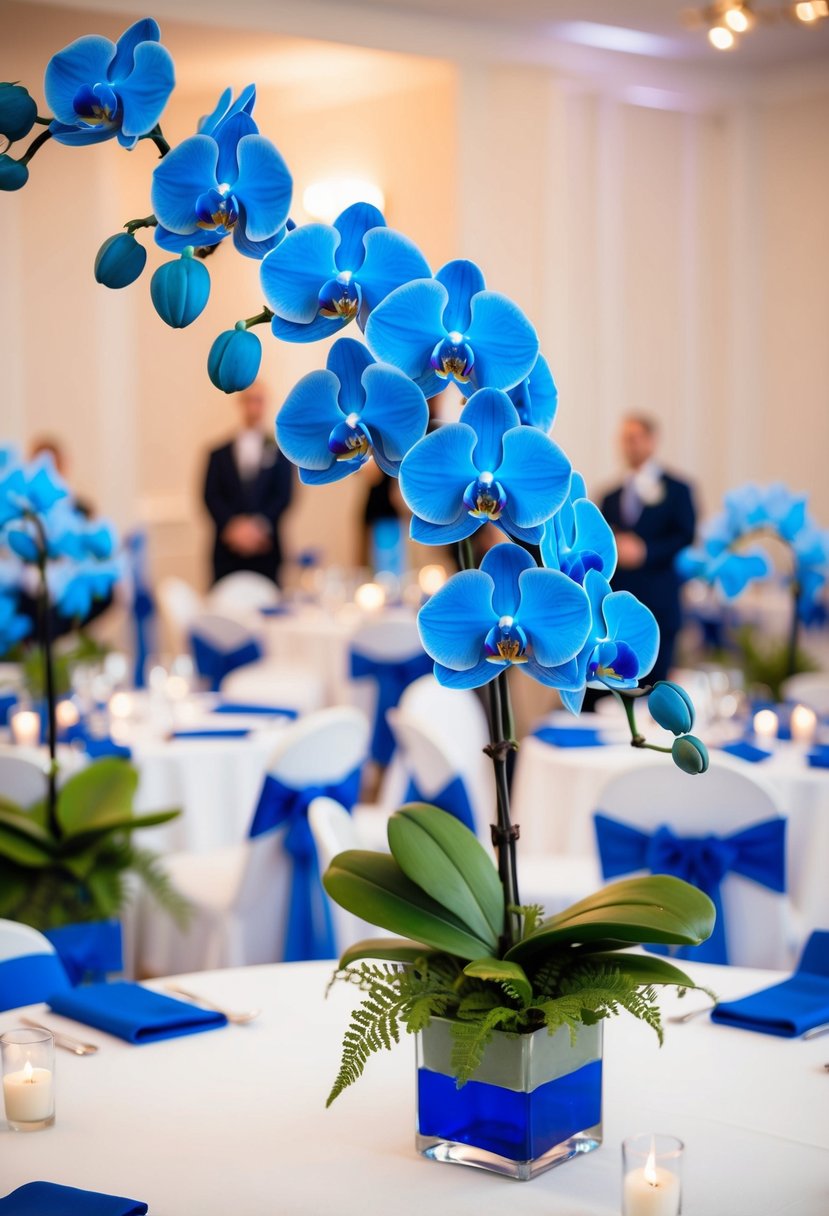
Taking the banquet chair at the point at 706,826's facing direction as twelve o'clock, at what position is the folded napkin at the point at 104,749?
The folded napkin is roughly at 10 o'clock from the banquet chair.

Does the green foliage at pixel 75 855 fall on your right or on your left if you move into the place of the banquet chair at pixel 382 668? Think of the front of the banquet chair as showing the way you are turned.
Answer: on your left

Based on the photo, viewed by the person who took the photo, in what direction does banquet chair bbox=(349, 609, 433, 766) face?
facing away from the viewer and to the left of the viewer

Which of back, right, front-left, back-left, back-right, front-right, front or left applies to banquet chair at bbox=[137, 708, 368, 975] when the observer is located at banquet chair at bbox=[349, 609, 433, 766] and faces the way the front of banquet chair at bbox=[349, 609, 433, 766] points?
back-left

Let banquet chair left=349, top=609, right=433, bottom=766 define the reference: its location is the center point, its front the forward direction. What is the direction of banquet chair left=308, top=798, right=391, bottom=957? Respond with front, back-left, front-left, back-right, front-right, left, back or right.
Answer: back-left

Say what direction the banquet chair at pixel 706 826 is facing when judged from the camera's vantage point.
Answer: facing away from the viewer

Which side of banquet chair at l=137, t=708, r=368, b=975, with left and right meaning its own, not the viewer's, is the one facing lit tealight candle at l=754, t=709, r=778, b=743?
right
